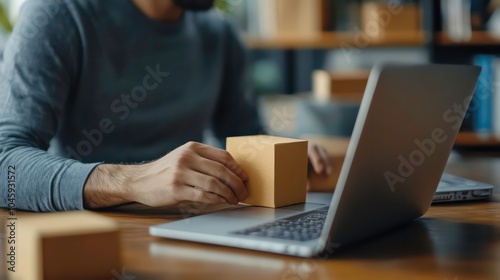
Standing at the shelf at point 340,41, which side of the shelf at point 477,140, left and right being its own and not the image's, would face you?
right

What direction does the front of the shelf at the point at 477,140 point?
toward the camera

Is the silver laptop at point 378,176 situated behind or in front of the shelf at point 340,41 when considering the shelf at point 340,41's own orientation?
in front

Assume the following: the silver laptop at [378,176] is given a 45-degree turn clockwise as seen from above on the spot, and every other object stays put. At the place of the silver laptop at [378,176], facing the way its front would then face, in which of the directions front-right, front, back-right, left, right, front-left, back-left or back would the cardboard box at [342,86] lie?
front

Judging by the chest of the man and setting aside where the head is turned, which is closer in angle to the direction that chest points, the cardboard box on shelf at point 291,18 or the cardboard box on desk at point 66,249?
the cardboard box on desk

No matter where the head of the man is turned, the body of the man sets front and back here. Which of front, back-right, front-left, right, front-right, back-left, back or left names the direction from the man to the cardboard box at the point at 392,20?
left

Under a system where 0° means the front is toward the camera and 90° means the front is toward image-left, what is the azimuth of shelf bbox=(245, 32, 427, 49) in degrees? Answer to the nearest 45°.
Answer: approximately 0°

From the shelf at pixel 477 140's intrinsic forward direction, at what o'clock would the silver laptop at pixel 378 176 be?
The silver laptop is roughly at 12 o'clock from the shelf.

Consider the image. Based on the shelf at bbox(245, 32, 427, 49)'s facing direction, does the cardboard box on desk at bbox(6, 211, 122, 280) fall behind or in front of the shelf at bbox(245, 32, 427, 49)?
in front

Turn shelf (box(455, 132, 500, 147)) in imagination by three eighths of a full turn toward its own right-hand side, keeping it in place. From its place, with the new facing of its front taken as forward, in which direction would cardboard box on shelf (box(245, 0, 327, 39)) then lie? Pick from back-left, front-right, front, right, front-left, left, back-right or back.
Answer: front-left

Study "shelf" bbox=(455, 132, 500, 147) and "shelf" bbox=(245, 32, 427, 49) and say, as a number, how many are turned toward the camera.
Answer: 2

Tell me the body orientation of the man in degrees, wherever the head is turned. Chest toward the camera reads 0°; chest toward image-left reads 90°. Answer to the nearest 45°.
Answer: approximately 315°

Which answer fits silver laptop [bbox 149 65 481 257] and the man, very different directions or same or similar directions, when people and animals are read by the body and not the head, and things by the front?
very different directions

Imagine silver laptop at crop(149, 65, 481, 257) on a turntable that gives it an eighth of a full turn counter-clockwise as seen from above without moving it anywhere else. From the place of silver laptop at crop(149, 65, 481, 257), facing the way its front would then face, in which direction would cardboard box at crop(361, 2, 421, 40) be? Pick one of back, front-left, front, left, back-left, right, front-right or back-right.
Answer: right

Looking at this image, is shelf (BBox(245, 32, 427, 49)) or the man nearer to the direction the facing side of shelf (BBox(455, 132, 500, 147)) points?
the man
